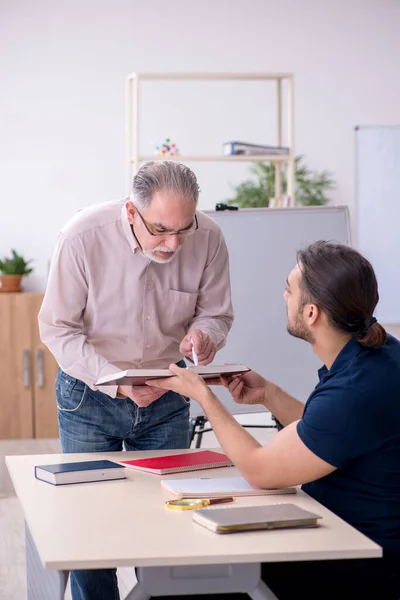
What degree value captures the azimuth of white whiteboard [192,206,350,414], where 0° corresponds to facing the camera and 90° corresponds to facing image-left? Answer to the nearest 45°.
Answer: approximately 0°

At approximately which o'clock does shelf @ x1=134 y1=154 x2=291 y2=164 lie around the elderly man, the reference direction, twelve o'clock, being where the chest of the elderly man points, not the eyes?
The shelf is roughly at 8 o'clock from the elderly man.

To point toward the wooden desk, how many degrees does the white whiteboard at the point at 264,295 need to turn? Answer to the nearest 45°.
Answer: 0° — it already faces it

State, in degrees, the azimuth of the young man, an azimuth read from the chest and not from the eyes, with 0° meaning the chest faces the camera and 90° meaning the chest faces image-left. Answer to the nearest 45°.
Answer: approximately 135°

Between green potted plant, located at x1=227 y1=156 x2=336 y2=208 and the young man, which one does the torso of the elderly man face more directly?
the young man

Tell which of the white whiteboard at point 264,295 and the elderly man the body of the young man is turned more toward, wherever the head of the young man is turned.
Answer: the elderly man

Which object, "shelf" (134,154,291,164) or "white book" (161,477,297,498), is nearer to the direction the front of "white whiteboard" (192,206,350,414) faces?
the white book

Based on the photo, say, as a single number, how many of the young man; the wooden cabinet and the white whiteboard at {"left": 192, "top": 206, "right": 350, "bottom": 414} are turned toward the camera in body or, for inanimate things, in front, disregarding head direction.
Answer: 2

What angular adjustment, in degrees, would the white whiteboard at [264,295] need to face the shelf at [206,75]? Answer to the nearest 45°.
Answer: approximately 180°

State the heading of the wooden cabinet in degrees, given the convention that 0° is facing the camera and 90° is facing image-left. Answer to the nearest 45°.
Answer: approximately 0°
